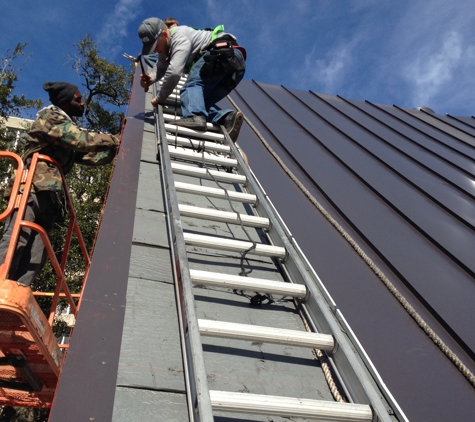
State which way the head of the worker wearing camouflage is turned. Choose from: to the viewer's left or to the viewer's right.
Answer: to the viewer's right

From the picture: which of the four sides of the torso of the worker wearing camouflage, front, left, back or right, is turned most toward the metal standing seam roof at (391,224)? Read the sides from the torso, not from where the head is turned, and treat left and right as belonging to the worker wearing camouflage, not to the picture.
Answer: front

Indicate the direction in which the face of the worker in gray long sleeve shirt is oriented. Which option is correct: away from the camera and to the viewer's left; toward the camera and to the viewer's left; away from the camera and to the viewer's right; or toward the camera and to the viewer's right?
toward the camera and to the viewer's left

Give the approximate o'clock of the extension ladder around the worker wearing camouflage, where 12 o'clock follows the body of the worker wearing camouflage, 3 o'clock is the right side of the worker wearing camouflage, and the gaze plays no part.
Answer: The extension ladder is roughly at 1 o'clock from the worker wearing camouflage.

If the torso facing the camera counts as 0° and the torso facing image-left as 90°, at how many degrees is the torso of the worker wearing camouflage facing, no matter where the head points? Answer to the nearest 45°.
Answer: approximately 270°

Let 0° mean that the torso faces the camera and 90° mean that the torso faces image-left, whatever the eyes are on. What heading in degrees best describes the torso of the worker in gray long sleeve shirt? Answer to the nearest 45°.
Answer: approximately 90°

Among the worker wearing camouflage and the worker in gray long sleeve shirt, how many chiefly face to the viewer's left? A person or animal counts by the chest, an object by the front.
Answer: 1
